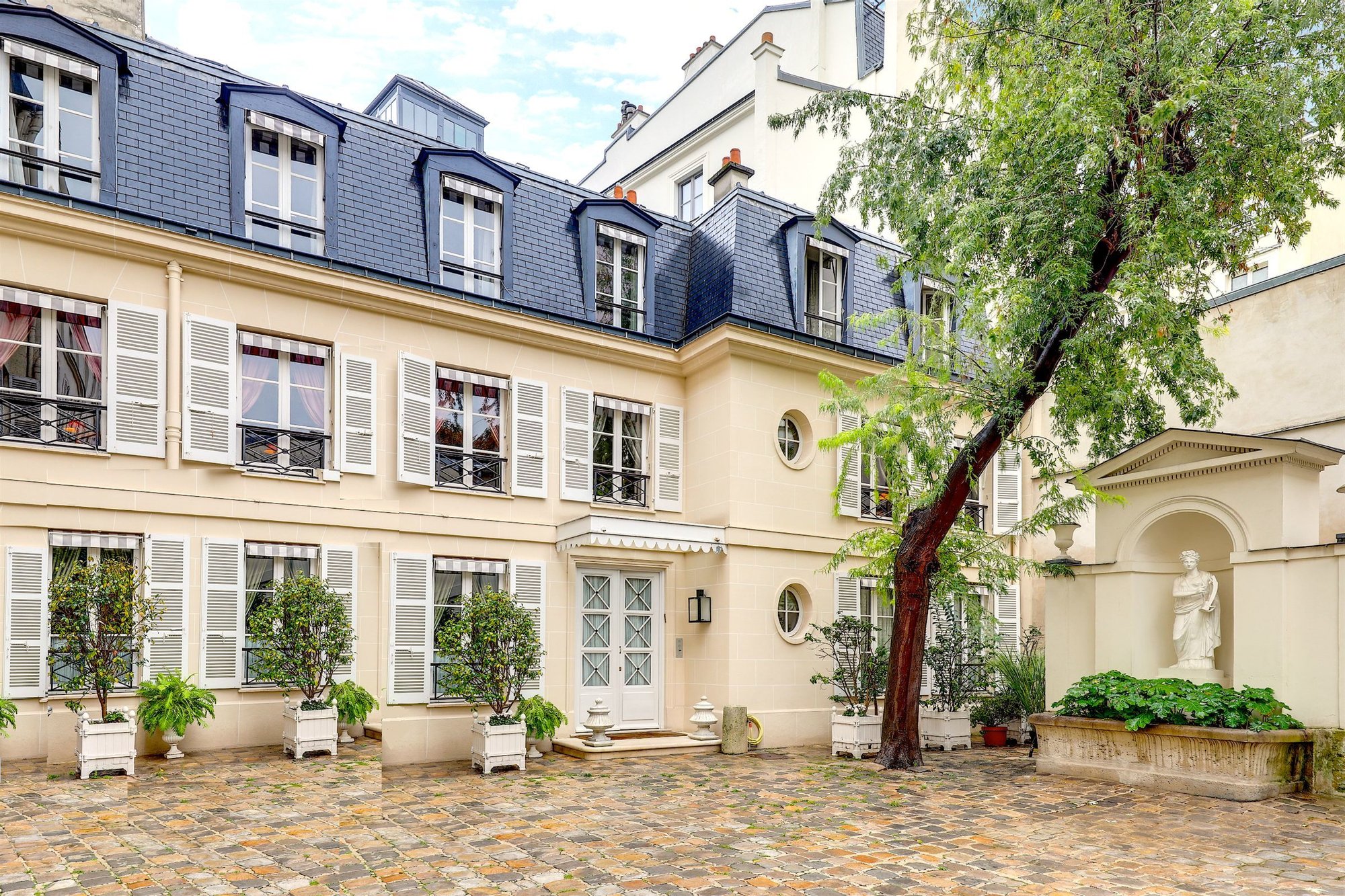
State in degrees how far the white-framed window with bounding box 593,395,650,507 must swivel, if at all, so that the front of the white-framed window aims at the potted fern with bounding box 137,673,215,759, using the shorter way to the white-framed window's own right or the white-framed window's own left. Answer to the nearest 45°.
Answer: approximately 45° to the white-framed window's own right

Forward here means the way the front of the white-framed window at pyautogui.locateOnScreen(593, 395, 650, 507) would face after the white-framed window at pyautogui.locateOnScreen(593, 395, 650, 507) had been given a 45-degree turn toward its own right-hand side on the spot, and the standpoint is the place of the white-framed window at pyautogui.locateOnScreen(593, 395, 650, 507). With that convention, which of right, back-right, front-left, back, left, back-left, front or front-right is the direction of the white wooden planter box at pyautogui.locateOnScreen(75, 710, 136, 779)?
front

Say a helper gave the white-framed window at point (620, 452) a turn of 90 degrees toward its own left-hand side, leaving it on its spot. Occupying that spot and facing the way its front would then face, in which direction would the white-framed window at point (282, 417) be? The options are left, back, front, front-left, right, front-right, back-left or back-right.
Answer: back-right

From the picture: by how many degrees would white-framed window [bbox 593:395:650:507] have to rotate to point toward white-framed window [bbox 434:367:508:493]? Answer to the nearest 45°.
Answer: approximately 90° to its right

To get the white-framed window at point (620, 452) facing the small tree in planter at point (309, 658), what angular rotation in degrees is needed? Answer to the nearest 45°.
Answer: approximately 45° to its right

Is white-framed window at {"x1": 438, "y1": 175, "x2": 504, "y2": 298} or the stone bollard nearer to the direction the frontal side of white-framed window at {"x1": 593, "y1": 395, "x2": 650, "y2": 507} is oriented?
the stone bollard

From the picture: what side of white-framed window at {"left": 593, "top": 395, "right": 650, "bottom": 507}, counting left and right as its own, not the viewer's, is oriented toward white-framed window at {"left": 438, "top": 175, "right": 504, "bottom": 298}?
right

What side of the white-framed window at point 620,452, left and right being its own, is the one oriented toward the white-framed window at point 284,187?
right

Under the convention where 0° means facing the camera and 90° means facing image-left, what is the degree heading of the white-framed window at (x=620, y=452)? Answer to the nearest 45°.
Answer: approximately 315°

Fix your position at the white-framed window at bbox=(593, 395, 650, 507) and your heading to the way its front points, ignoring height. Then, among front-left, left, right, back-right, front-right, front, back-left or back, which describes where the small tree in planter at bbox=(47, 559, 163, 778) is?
front-right
